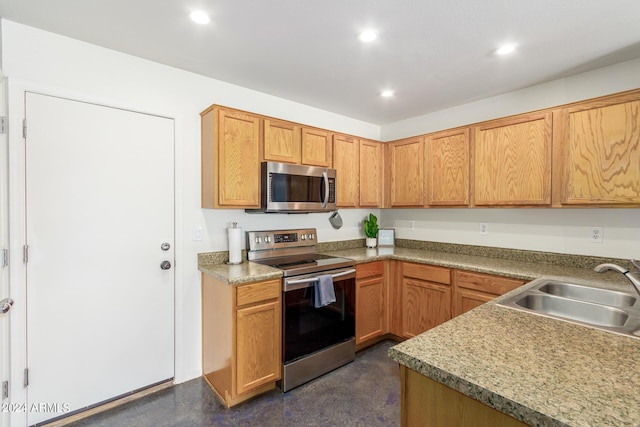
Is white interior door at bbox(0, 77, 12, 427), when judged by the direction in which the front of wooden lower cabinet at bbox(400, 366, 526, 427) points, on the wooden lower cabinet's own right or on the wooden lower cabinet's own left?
on the wooden lower cabinet's own left

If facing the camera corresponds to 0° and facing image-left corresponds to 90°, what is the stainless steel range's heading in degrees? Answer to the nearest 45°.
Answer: approximately 315°

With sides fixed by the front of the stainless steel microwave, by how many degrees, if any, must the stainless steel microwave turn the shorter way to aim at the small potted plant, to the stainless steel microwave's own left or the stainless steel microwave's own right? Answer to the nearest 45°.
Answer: approximately 90° to the stainless steel microwave's own left

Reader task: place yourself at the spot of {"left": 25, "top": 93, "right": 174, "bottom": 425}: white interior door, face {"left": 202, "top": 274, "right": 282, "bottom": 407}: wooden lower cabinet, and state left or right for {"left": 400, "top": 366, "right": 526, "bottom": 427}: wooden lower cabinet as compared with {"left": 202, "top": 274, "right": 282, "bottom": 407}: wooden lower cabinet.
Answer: right

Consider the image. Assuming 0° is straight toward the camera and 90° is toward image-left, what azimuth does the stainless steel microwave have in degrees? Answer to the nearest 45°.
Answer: approximately 315°

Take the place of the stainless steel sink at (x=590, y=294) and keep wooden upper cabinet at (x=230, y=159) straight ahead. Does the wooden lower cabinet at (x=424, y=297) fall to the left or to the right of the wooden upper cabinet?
right

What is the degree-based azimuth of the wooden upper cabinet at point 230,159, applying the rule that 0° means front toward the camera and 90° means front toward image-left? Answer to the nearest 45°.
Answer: approximately 315°

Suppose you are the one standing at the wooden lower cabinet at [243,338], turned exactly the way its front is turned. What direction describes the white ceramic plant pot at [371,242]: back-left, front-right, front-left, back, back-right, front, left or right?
left

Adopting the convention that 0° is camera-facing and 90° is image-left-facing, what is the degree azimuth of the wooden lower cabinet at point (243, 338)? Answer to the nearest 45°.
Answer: approximately 315°

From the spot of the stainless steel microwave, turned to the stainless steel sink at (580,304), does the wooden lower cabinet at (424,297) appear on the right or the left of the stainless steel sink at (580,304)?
left

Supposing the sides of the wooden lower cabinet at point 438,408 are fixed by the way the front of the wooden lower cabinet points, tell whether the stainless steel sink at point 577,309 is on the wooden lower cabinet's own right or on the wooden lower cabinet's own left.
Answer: on the wooden lower cabinet's own right
